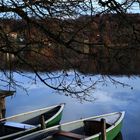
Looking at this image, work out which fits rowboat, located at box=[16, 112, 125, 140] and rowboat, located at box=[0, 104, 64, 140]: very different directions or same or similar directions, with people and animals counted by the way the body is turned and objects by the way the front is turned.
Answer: same or similar directions

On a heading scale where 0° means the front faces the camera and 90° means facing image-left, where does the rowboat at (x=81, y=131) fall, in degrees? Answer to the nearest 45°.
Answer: approximately 225°

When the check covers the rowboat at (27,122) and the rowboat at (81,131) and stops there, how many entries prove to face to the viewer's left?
0

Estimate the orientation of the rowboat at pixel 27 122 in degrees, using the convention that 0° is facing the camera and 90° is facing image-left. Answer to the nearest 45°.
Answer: approximately 225°

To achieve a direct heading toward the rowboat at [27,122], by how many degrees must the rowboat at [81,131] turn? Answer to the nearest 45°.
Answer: approximately 90° to its left
